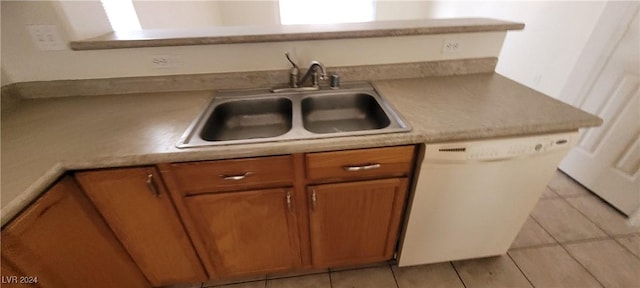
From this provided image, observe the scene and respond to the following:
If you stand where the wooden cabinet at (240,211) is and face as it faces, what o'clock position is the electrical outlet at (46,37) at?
The electrical outlet is roughly at 5 o'clock from the wooden cabinet.

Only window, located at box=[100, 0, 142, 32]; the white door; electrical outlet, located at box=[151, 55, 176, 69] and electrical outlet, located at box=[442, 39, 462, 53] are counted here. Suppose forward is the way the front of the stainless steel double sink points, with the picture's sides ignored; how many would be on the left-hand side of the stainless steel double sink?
2

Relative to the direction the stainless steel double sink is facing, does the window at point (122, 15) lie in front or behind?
behind

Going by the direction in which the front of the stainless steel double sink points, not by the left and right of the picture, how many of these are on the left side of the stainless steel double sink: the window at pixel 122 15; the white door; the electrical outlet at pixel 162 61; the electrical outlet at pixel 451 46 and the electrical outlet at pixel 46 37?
2

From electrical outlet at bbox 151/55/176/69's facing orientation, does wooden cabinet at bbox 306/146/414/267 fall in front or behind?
in front

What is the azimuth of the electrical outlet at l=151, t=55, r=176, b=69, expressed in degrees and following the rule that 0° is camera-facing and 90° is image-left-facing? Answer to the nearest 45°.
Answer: approximately 0°

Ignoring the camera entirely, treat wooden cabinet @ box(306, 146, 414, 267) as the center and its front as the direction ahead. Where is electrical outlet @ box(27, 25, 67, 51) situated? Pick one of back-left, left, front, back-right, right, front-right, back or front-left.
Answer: right

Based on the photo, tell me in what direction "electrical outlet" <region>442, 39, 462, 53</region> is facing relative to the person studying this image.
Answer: facing the viewer

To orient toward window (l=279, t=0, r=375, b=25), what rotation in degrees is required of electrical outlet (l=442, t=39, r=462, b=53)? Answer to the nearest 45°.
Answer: approximately 135° to its right

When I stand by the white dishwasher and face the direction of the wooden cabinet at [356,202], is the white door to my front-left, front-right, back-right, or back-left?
back-right

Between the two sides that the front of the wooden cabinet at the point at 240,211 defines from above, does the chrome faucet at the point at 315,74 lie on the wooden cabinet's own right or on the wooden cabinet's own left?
on the wooden cabinet's own left

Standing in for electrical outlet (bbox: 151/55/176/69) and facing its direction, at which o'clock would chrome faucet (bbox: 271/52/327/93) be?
The chrome faucet is roughly at 10 o'clock from the electrical outlet.

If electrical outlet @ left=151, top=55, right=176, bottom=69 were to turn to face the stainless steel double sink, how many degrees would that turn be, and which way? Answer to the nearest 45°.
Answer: approximately 45° to its left

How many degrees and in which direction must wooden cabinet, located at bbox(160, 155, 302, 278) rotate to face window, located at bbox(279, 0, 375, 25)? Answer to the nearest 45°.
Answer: approximately 135° to its left

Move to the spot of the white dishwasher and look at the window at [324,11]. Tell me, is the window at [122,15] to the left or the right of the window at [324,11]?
left
